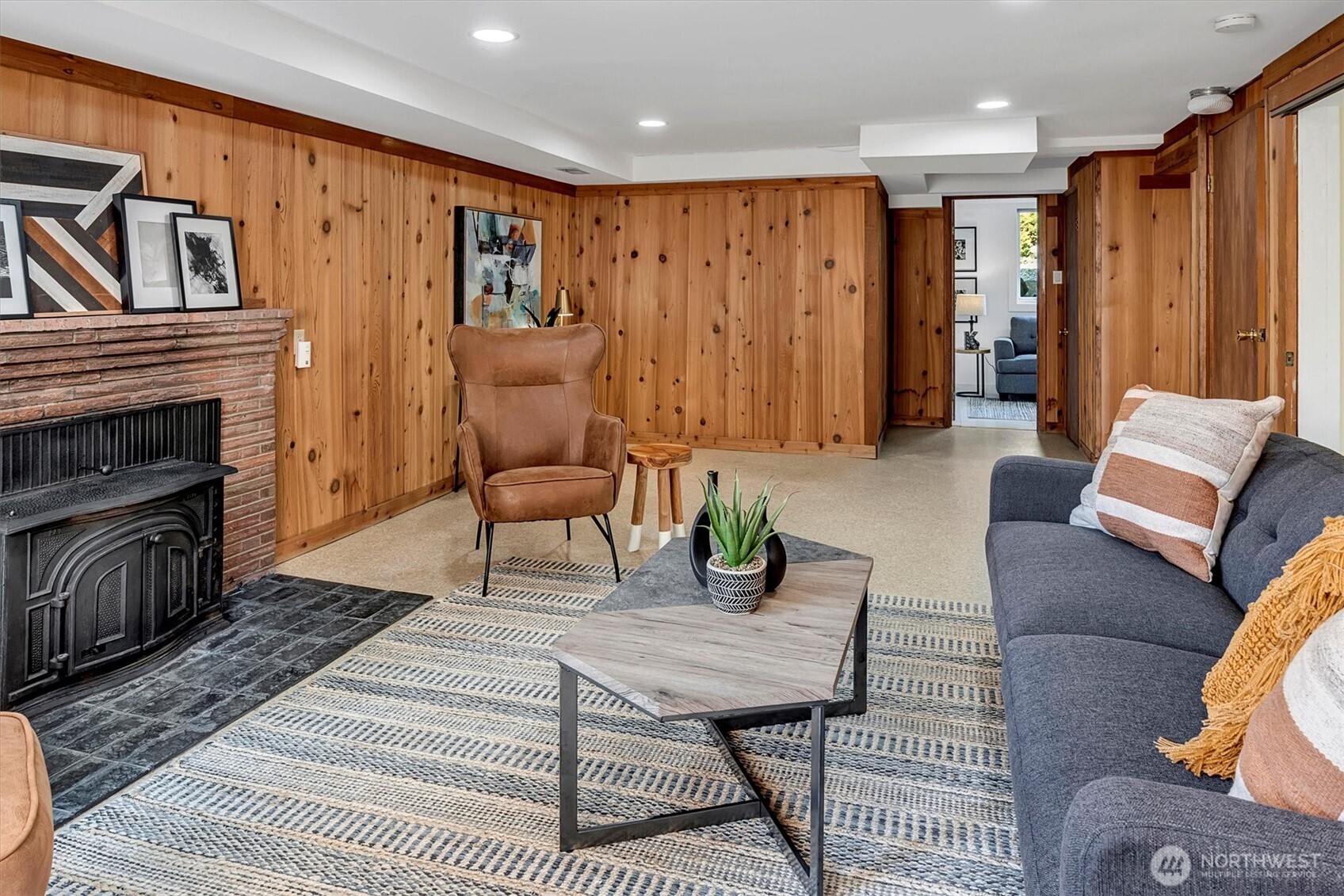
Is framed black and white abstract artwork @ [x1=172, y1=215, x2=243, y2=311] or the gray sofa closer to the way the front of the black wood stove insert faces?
the gray sofa

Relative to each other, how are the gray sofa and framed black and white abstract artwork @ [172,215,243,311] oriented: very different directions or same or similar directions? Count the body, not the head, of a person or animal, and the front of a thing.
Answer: very different directions

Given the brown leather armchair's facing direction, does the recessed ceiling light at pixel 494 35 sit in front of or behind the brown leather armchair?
in front

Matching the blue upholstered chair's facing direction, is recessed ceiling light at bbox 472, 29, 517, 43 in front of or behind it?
in front
